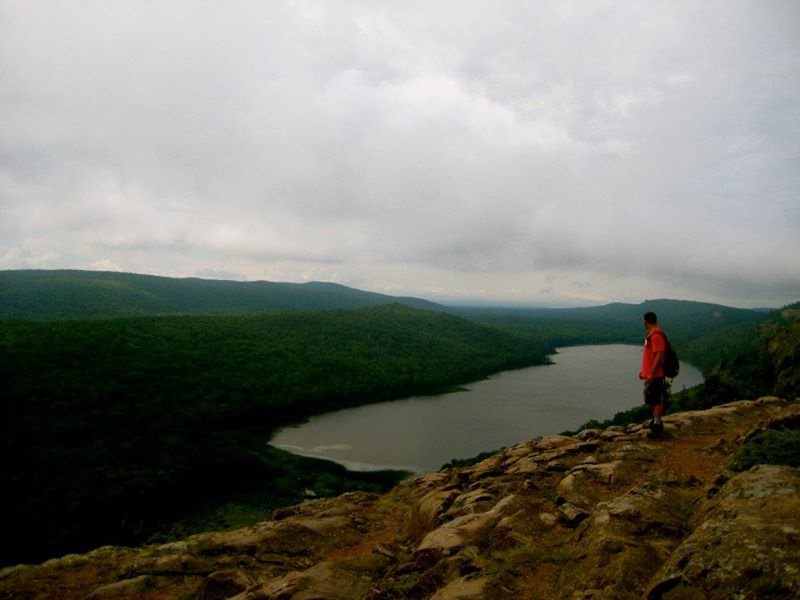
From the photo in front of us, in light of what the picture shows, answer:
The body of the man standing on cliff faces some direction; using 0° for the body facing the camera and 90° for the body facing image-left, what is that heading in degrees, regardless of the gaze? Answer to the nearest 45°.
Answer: approximately 90°
